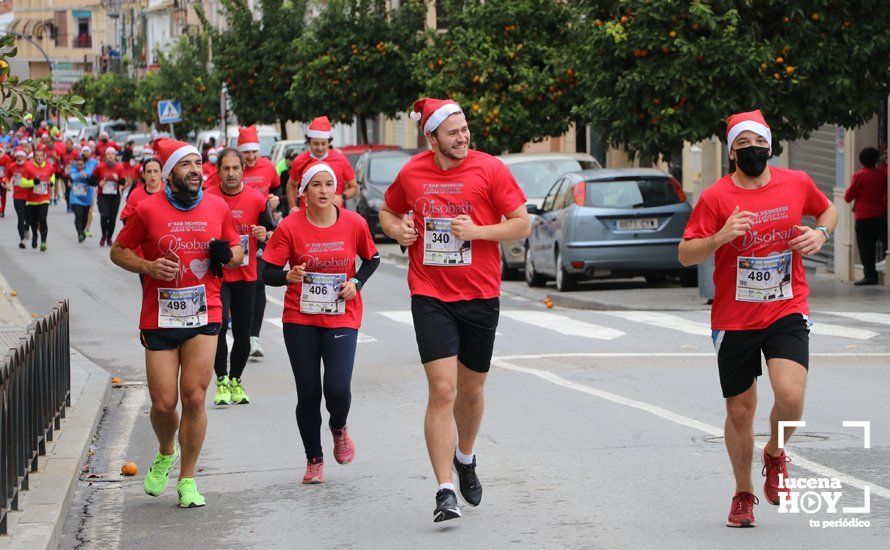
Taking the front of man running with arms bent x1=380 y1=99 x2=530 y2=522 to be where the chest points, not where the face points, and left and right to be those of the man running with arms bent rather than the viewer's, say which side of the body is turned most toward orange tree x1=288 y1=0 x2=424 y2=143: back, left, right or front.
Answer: back

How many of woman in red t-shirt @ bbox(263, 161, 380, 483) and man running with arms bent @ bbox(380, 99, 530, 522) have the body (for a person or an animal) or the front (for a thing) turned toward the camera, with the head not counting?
2

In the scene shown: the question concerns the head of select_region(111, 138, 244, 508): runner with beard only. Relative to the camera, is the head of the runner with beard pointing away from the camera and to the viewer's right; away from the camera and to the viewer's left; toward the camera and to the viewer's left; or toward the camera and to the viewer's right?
toward the camera and to the viewer's right

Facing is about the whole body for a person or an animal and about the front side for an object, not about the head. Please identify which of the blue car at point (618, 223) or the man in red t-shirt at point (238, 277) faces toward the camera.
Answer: the man in red t-shirt

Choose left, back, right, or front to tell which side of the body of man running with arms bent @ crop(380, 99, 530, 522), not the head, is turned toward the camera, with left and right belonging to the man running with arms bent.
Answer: front

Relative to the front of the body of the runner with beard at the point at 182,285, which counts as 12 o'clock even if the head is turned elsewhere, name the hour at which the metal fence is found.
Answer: The metal fence is roughly at 4 o'clock from the runner with beard.

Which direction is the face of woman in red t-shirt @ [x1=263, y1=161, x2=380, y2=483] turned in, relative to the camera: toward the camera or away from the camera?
toward the camera

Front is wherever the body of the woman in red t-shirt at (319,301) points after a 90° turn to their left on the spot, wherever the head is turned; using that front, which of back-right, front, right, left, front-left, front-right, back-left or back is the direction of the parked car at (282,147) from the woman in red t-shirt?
left

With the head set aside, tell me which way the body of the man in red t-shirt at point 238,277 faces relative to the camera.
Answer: toward the camera

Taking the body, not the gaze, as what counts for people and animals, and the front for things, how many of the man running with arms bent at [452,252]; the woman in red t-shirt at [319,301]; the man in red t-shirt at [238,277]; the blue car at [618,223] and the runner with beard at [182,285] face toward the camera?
4

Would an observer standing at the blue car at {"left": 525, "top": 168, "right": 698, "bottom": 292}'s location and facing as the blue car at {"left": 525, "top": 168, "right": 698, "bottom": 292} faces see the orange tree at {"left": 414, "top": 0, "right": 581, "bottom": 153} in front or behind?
in front

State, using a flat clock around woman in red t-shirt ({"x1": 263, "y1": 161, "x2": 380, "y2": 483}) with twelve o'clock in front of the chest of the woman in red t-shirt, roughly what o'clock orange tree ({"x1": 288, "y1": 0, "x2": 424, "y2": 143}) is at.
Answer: The orange tree is roughly at 6 o'clock from the woman in red t-shirt.

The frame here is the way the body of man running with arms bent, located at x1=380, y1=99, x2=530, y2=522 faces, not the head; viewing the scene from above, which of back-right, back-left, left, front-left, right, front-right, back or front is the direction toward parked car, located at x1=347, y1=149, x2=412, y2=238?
back

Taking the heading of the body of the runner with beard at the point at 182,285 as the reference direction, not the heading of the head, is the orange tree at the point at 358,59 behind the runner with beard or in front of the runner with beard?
behind

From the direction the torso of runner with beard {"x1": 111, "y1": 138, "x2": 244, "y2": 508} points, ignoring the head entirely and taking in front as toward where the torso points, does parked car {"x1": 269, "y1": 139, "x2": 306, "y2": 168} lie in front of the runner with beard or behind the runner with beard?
behind

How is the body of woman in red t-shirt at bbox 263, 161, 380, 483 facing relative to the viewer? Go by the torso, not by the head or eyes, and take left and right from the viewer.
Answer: facing the viewer
